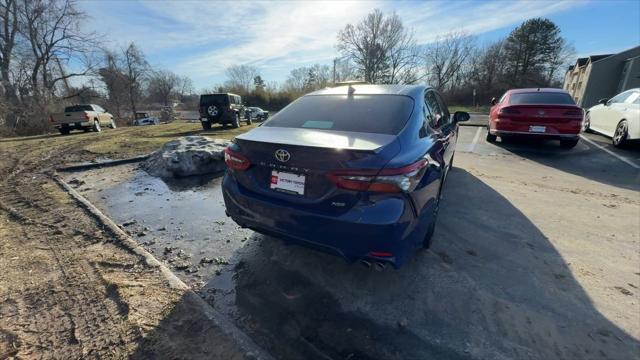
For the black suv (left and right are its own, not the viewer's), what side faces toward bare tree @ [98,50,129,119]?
left

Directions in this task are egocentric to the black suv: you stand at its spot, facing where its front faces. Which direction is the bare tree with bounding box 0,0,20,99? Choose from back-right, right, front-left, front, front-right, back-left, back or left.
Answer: left

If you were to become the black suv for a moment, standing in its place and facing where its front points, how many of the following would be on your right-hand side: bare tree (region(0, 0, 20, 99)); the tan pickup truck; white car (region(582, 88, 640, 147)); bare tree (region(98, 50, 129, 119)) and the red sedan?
2

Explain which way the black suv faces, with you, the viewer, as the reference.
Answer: facing away from the viewer and to the right of the viewer

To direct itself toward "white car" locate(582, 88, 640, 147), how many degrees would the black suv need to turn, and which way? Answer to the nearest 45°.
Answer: approximately 90° to its right

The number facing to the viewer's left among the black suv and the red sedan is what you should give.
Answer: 0

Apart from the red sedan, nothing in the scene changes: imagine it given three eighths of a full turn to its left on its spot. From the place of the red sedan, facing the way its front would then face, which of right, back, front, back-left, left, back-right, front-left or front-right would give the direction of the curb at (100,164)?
front

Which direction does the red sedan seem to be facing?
away from the camera

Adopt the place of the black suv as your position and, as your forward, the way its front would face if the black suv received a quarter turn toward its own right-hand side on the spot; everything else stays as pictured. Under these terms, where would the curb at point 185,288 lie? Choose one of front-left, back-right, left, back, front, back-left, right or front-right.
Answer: front-right

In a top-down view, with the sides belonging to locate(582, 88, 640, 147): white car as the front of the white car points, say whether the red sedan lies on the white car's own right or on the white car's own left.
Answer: on the white car's own left

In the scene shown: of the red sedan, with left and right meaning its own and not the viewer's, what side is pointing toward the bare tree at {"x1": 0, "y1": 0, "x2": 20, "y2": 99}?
left

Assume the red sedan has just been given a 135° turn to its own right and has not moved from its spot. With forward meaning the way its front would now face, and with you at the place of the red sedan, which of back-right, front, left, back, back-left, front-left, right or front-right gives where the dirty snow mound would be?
right

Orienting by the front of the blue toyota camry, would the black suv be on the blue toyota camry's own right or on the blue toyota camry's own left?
on the blue toyota camry's own left

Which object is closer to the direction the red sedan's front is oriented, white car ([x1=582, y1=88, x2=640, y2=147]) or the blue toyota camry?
the white car

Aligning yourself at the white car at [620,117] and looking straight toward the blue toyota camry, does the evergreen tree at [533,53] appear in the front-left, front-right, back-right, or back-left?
back-right
